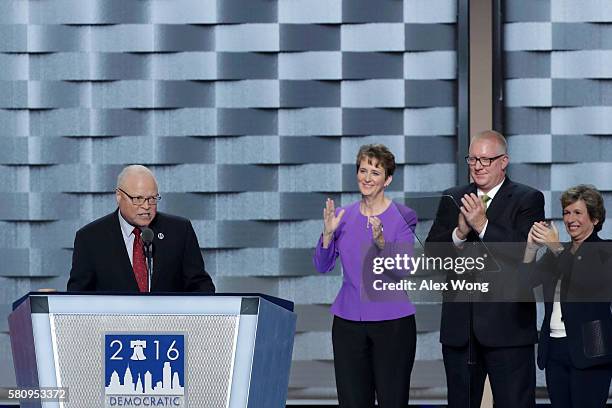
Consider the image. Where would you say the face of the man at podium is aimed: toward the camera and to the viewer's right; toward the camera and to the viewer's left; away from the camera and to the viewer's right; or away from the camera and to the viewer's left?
toward the camera and to the viewer's right

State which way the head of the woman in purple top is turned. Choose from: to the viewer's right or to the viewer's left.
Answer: to the viewer's left

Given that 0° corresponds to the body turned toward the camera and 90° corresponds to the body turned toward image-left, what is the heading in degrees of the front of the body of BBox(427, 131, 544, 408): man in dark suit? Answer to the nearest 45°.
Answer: approximately 45°

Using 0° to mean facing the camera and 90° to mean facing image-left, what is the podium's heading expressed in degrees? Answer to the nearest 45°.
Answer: approximately 0°

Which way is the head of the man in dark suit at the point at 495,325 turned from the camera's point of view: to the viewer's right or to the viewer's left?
to the viewer's left

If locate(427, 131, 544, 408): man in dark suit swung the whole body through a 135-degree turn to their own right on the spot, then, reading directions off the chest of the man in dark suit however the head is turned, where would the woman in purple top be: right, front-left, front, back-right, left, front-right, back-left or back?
left

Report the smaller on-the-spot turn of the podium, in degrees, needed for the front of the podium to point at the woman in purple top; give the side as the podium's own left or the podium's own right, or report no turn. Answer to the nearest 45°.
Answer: approximately 135° to the podium's own left

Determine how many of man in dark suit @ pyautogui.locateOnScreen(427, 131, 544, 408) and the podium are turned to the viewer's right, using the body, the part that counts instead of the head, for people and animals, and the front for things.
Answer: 0

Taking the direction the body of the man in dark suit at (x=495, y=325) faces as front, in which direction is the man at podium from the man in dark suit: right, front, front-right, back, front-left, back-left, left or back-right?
front-right

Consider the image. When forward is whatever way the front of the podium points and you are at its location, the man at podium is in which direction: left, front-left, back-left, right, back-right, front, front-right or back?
back
